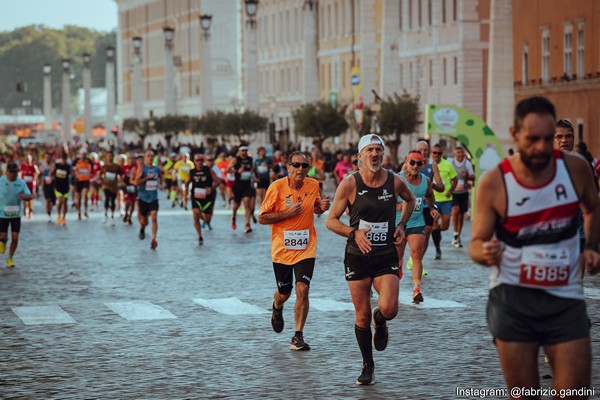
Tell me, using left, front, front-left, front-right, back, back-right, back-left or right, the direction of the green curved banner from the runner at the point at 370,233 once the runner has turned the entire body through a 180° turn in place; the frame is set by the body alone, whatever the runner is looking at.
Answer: front

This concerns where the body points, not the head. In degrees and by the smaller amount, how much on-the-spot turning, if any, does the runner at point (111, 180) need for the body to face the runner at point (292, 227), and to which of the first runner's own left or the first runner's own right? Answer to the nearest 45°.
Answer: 0° — they already face them

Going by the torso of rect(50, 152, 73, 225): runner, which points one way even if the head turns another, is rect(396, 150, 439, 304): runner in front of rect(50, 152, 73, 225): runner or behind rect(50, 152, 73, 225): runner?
in front

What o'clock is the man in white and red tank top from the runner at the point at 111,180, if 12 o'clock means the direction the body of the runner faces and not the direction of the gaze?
The man in white and red tank top is roughly at 12 o'clock from the runner.

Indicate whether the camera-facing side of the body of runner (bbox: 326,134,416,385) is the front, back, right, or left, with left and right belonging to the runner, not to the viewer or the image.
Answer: front

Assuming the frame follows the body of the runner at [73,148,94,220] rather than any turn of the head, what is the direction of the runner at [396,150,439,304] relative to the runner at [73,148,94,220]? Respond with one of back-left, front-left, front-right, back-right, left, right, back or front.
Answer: front

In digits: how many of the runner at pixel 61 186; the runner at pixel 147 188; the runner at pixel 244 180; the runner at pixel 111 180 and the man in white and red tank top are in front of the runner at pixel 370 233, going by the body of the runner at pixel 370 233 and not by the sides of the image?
1

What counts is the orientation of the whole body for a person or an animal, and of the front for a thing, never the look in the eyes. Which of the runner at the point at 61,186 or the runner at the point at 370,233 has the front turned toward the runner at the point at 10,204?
the runner at the point at 61,186

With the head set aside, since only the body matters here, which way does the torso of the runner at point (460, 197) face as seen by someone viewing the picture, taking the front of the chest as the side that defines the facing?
toward the camera

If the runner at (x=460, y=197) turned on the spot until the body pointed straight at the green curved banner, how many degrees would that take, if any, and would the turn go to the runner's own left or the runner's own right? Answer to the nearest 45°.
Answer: approximately 180°

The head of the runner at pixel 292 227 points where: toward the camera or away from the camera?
toward the camera

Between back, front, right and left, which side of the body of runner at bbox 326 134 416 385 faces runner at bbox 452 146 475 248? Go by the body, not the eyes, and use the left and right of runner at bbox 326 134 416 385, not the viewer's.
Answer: back

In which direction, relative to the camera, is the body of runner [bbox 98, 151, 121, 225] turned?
toward the camera

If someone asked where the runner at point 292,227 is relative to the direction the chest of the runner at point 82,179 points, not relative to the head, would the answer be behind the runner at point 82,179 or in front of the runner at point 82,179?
in front

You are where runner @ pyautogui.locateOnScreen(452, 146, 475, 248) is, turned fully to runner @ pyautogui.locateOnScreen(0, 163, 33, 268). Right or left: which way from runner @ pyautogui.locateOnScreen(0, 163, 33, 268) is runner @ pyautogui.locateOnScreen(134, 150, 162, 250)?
right

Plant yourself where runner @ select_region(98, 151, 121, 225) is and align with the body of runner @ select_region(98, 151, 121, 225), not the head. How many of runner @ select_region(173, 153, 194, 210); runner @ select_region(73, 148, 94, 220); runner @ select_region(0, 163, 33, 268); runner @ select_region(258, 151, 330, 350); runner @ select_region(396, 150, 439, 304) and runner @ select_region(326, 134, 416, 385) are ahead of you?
4
